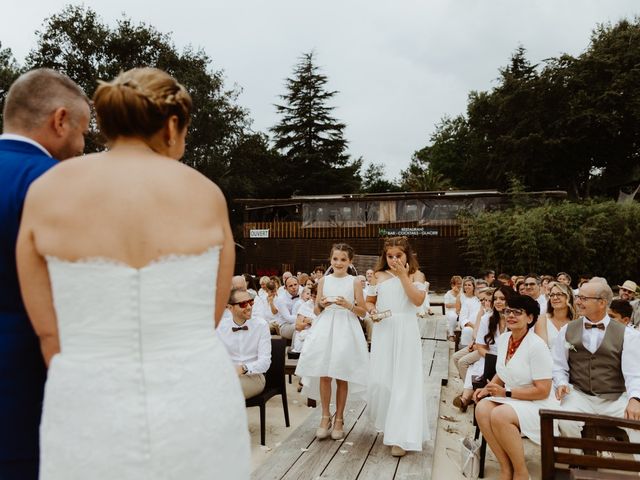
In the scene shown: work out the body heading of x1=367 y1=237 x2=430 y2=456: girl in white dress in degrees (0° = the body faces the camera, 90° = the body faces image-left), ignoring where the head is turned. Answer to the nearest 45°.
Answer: approximately 0°

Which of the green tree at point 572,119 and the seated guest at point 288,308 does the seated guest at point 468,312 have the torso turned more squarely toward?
the seated guest

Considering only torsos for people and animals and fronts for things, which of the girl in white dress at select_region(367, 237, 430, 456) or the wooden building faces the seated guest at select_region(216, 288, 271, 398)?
the wooden building

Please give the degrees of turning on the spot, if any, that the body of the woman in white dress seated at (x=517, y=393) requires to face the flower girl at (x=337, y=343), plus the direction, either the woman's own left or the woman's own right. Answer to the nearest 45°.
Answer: approximately 45° to the woman's own right

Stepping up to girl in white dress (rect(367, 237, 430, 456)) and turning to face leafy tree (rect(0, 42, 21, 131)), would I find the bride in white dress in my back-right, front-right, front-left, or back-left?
back-left

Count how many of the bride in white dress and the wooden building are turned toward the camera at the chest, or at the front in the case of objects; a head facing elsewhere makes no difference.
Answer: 1

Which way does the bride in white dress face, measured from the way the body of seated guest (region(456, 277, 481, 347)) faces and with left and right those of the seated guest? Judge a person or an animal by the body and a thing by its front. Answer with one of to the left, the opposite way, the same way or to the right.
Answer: the opposite way

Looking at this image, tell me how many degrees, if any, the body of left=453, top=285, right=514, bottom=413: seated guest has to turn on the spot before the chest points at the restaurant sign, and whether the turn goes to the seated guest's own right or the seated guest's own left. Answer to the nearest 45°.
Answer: approximately 135° to the seated guest's own right

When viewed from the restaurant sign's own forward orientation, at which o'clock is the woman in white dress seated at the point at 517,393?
The woman in white dress seated is roughly at 12 o'clock from the restaurant sign.

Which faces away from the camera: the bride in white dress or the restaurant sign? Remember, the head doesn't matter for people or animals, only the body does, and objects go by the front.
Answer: the bride in white dress

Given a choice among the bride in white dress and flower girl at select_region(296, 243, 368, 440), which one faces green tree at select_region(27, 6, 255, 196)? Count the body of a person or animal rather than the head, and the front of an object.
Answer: the bride in white dress

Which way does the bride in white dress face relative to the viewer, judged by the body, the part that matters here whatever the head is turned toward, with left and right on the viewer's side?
facing away from the viewer

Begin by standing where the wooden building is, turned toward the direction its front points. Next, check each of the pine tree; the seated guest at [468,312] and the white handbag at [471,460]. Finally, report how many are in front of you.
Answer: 2

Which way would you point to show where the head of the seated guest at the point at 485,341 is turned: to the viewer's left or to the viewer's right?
to the viewer's left
